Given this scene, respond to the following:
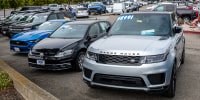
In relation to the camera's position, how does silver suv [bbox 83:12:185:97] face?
facing the viewer and to the left of the viewer

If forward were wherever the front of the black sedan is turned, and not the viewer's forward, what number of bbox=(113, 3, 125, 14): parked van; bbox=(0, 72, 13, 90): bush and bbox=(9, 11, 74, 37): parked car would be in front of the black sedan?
1

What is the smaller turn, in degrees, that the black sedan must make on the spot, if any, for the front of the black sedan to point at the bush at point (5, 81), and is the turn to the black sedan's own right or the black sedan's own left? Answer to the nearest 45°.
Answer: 0° — it already faces it

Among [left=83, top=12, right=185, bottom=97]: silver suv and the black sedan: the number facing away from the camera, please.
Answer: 0

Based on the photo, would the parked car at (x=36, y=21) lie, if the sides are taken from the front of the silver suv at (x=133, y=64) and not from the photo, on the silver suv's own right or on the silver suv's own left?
on the silver suv's own right

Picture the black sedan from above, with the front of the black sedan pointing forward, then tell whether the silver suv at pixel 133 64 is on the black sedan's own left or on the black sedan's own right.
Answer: on the black sedan's own left

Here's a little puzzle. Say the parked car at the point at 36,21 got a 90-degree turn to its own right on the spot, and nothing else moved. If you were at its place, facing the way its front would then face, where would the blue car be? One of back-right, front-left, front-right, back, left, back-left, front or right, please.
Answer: back-left

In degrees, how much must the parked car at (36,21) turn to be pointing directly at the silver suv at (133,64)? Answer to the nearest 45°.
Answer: approximately 45° to its left

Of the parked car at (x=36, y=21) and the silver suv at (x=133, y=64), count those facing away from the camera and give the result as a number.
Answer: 0

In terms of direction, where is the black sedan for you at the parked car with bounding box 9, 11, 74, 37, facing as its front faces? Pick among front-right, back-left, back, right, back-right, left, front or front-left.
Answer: front-left

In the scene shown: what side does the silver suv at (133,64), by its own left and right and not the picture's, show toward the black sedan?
right

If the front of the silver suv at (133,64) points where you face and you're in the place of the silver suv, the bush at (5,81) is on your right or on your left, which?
on your right
